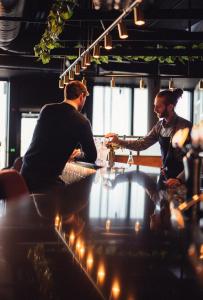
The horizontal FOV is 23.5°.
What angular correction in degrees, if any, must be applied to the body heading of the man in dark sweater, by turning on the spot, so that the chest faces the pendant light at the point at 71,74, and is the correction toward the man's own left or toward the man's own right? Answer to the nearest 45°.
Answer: approximately 45° to the man's own left

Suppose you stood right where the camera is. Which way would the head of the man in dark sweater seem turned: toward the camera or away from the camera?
away from the camera

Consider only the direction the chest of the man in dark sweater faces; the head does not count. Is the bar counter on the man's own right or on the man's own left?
on the man's own right

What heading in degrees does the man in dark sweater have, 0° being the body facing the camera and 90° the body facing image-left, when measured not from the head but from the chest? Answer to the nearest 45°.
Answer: approximately 225°
